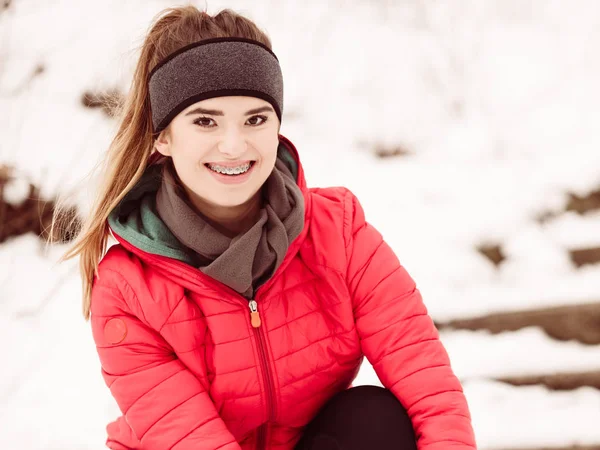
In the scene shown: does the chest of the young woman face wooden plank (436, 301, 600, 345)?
no

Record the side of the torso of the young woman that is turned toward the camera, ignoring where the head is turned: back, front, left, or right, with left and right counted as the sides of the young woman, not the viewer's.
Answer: front

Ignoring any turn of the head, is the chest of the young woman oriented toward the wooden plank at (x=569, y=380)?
no

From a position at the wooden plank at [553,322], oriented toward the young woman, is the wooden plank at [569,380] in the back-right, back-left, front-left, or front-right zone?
front-left

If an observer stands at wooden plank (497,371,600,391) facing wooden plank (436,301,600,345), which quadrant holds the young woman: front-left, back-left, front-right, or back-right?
back-left

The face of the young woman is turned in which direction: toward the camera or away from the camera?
toward the camera
